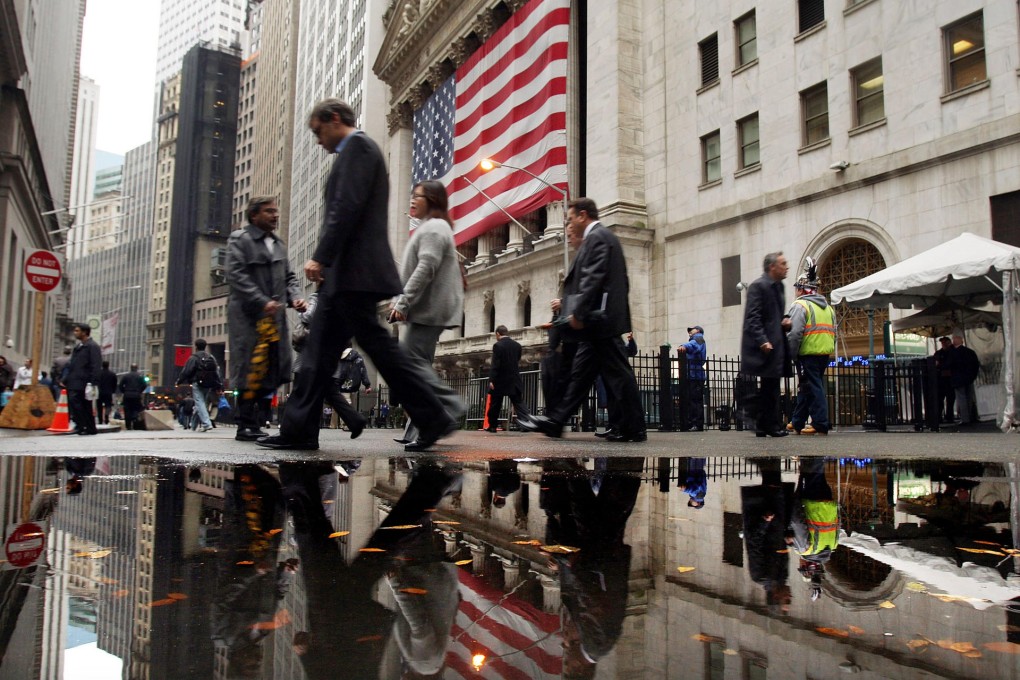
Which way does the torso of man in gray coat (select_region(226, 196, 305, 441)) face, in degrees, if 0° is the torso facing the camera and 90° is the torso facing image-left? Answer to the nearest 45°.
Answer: approximately 315°

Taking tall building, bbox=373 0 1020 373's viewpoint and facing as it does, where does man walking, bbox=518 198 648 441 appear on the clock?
The man walking is roughly at 11 o'clock from the tall building.

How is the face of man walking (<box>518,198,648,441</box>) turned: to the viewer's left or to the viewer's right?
to the viewer's left

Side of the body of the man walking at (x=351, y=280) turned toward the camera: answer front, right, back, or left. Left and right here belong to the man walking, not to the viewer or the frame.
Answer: left

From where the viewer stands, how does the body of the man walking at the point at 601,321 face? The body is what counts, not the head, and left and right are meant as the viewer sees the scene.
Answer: facing to the left of the viewer

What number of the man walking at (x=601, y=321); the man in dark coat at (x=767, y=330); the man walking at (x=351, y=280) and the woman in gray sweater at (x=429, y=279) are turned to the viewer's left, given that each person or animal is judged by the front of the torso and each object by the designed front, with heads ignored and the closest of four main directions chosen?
3
